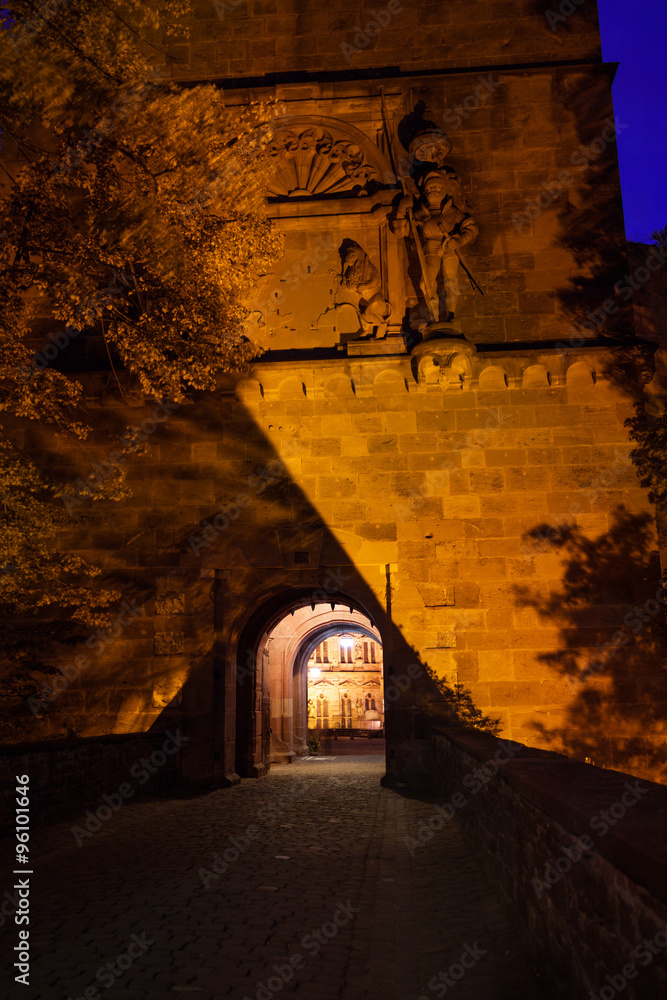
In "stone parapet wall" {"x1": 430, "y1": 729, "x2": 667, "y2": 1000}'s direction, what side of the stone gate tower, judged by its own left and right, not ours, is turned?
front

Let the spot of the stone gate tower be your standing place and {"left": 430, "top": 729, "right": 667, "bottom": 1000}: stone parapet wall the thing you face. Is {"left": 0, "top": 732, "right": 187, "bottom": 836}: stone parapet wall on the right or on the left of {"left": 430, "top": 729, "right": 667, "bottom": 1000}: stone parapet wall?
right

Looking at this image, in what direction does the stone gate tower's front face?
toward the camera

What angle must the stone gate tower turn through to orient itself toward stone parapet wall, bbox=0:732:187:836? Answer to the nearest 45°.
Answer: approximately 45° to its right
